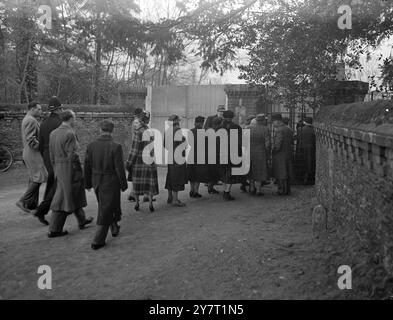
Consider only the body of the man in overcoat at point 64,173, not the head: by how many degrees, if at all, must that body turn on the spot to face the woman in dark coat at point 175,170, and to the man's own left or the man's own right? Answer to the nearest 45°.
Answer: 0° — they already face them

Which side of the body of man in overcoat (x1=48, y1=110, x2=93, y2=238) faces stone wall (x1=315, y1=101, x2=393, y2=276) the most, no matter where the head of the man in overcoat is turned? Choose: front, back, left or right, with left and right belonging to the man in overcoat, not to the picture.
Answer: right

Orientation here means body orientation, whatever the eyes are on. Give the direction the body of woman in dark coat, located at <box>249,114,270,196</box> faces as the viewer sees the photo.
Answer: away from the camera

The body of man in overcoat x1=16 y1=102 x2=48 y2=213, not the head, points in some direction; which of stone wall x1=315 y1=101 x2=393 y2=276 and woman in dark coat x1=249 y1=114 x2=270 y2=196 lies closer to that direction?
the woman in dark coat

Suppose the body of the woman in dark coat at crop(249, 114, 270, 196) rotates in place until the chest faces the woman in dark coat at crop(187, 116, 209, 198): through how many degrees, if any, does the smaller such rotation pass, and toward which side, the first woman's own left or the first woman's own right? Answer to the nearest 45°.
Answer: approximately 90° to the first woman's own left

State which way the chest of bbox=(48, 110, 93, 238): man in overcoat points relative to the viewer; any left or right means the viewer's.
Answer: facing away from the viewer and to the right of the viewer
